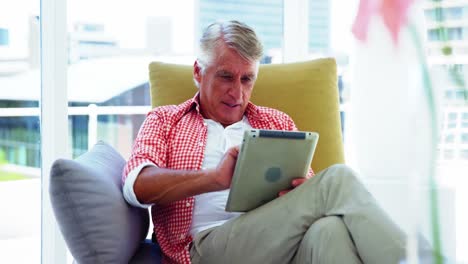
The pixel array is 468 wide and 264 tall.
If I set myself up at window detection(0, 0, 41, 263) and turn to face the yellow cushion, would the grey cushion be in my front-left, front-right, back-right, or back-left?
front-right

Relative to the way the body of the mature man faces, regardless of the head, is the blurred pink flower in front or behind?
in front

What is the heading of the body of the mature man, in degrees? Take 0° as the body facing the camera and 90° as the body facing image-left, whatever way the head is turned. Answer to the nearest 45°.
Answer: approximately 315°

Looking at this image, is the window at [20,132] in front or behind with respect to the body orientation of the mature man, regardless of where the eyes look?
behind

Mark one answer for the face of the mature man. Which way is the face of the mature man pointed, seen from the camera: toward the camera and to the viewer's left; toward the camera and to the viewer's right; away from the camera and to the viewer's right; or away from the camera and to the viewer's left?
toward the camera and to the viewer's right
